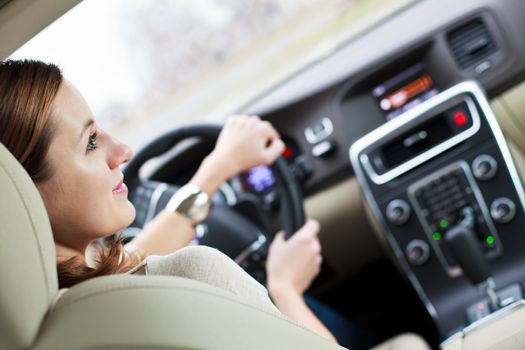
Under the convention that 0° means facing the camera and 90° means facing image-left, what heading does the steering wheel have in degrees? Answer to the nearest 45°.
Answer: approximately 45°

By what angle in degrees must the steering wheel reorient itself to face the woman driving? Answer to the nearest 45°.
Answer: approximately 45° to its left

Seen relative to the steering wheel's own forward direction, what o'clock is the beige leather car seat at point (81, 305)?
The beige leather car seat is roughly at 11 o'clock from the steering wheel.
